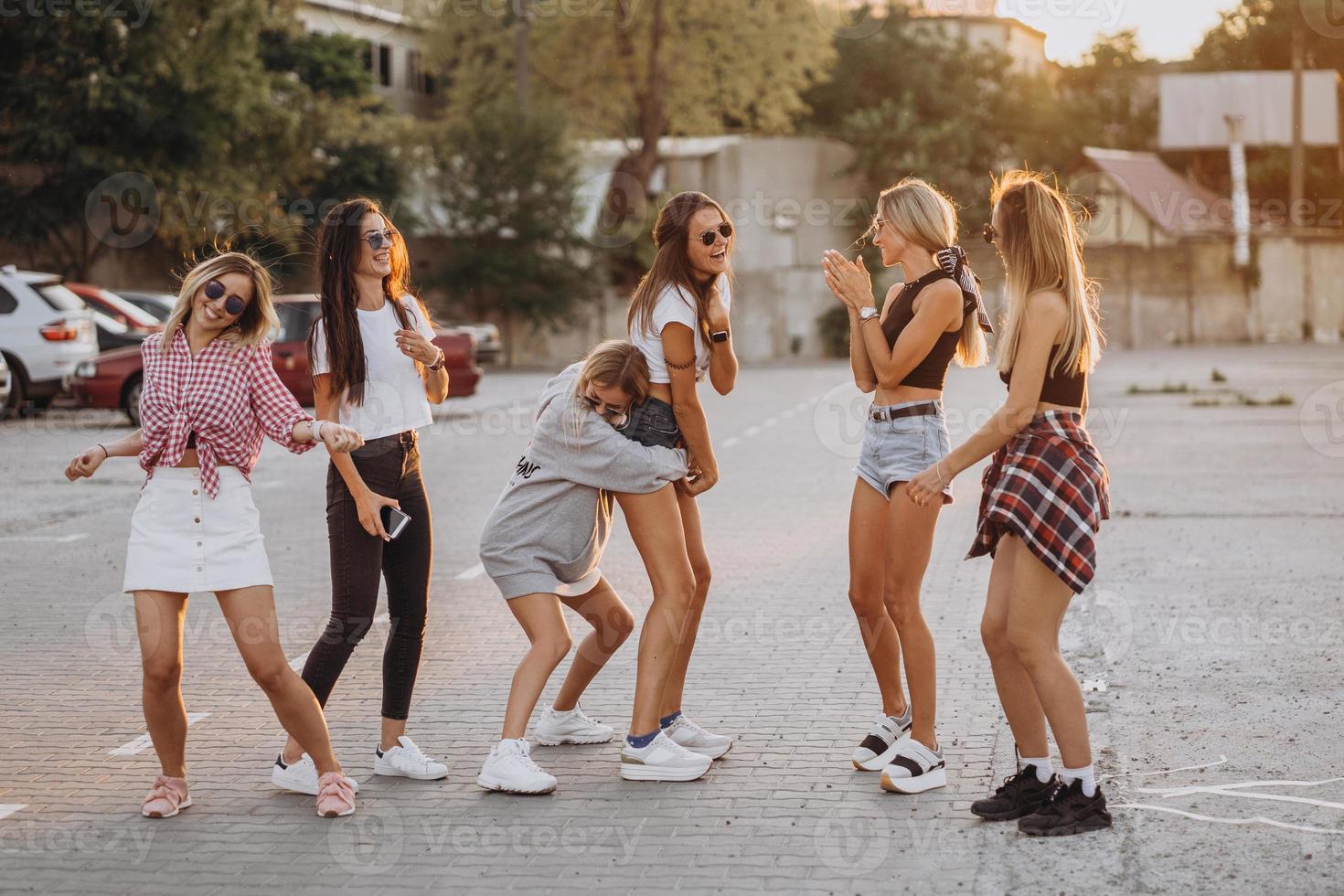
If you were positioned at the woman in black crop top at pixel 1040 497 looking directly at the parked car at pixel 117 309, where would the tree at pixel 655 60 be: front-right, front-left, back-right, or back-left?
front-right

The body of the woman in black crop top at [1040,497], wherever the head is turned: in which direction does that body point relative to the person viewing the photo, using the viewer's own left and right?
facing to the left of the viewer

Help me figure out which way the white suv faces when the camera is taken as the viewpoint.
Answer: facing away from the viewer and to the left of the viewer

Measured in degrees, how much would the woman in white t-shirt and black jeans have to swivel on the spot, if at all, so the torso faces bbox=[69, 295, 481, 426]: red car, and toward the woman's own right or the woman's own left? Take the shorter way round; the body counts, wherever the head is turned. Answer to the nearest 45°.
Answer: approximately 135° to the woman's own left

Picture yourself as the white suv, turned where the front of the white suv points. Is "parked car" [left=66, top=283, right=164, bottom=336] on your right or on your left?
on your right

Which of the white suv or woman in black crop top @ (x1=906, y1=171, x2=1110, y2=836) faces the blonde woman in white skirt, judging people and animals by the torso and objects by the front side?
the woman in black crop top

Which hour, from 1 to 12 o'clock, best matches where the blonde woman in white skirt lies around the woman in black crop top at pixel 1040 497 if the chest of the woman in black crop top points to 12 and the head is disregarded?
The blonde woman in white skirt is roughly at 12 o'clock from the woman in black crop top.

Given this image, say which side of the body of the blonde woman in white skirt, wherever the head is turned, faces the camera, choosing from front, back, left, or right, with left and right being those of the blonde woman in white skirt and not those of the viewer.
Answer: front

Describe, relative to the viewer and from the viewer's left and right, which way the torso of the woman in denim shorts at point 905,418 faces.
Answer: facing the viewer and to the left of the viewer
